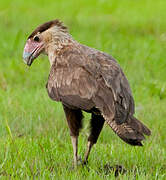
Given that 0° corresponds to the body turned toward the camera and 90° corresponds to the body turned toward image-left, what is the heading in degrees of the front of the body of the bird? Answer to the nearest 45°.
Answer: approximately 90°
